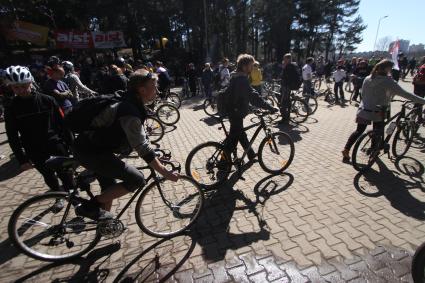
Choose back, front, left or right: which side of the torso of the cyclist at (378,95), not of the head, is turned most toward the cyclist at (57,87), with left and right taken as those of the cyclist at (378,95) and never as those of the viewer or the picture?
back

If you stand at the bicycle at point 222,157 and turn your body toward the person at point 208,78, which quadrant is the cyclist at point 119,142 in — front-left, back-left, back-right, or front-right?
back-left

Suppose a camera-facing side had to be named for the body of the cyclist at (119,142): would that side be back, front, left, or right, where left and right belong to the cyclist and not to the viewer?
right

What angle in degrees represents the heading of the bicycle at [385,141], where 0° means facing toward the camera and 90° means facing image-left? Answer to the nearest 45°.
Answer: approximately 225°

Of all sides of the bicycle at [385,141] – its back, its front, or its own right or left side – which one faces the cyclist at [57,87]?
back

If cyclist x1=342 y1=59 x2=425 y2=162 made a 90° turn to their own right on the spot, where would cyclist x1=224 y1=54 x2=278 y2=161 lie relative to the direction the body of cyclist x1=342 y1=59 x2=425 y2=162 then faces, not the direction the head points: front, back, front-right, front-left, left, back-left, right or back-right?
right

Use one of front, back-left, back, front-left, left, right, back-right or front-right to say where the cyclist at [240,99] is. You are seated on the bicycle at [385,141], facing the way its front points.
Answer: back

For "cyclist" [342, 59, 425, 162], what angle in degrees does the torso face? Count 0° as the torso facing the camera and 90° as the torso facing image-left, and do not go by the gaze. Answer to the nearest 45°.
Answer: approximately 225°

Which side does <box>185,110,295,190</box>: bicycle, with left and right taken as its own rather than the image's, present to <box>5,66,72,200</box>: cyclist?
back

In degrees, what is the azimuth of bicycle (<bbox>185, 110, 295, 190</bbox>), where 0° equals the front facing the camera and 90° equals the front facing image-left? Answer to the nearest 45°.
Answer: approximately 225°

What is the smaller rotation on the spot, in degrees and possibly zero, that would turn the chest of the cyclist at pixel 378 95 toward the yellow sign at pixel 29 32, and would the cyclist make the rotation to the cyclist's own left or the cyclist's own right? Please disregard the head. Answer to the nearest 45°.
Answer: approximately 135° to the cyclist's own left

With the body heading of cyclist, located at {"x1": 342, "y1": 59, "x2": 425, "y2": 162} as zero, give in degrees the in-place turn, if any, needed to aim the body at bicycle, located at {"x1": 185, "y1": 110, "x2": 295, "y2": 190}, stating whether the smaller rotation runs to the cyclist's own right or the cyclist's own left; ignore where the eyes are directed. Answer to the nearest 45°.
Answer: approximately 180°

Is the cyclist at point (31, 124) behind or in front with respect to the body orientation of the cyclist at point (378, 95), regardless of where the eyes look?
behind

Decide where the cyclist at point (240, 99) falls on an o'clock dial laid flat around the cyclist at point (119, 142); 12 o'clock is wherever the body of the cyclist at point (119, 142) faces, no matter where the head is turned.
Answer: the cyclist at point (240, 99) is roughly at 11 o'clock from the cyclist at point (119, 142).

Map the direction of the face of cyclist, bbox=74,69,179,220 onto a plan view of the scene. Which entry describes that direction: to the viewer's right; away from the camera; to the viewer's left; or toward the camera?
to the viewer's right
